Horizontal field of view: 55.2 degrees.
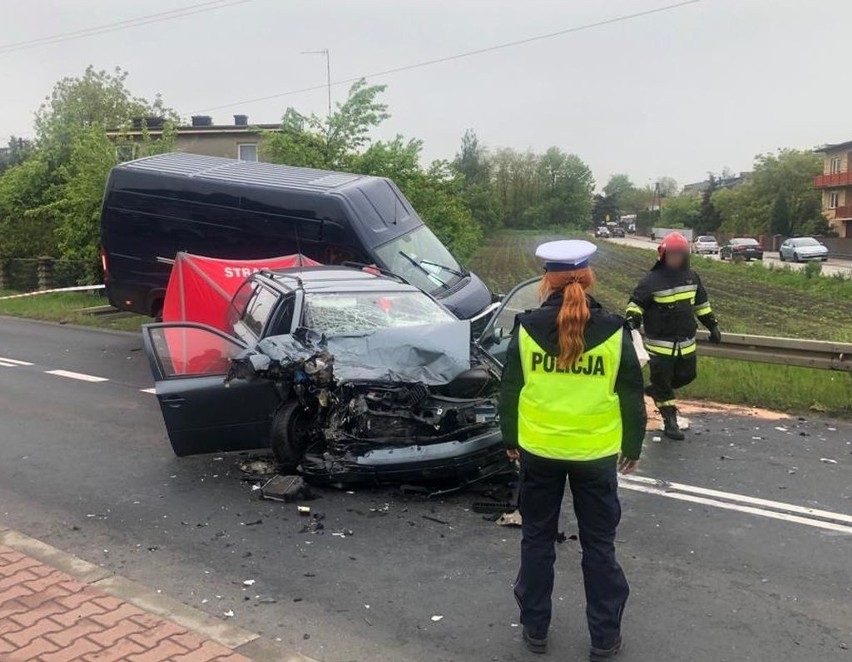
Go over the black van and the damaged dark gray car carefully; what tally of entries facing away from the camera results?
0

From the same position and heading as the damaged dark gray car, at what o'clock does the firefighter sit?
The firefighter is roughly at 10 o'clock from the damaged dark gray car.

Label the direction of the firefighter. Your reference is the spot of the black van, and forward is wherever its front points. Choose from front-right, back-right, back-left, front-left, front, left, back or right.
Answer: front

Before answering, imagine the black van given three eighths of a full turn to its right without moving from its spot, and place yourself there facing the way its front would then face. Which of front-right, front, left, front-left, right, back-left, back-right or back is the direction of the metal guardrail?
back-left

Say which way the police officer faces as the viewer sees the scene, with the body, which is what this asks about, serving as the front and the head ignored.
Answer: away from the camera

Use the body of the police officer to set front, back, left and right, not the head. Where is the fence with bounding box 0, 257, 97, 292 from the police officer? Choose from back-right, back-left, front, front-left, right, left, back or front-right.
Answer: front-left

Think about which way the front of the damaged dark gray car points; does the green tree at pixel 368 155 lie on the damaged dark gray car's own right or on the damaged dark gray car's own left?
on the damaged dark gray car's own left

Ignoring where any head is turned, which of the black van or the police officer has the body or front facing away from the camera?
the police officer

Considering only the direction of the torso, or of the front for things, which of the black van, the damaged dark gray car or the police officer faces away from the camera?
the police officer

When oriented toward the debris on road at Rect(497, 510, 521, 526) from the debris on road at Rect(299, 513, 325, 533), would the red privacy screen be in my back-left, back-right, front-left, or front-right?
back-left

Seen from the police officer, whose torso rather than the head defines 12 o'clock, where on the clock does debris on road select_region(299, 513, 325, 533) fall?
The debris on road is roughly at 10 o'clock from the police officer.

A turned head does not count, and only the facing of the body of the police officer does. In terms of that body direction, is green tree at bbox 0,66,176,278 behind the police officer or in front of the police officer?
in front

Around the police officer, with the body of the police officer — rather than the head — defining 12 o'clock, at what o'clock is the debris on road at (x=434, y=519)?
The debris on road is roughly at 11 o'clock from the police officer.

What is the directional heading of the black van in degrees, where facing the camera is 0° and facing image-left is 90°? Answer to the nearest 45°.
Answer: approximately 315°

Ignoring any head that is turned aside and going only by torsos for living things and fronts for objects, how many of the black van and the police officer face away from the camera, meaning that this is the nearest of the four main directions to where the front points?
1

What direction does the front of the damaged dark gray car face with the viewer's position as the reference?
facing the viewer and to the right of the viewer

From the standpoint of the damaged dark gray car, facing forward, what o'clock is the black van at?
The black van is roughly at 7 o'clock from the damaged dark gray car.

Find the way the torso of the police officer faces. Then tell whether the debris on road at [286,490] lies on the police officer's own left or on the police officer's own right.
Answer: on the police officer's own left

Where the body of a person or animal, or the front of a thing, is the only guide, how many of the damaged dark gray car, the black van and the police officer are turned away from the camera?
1
